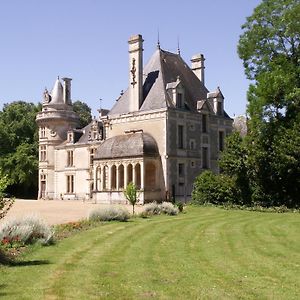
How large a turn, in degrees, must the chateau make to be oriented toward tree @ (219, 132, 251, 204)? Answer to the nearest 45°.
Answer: approximately 90° to its left

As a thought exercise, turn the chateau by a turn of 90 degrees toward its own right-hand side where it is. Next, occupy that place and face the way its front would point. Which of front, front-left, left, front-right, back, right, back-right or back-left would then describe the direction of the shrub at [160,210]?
back-left

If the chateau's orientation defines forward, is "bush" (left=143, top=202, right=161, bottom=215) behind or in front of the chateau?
in front

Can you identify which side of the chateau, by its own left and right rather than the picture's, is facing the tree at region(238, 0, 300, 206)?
left

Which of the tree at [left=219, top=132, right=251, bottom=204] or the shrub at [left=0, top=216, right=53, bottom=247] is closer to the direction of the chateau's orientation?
the shrub

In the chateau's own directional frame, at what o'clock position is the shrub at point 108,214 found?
The shrub is roughly at 11 o'clock from the chateau.

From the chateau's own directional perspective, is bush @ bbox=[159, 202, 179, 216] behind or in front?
in front

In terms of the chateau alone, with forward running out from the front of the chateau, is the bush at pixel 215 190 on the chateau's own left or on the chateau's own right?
on the chateau's own left

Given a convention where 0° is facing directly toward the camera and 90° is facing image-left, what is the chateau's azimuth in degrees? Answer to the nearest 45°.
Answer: approximately 45°
